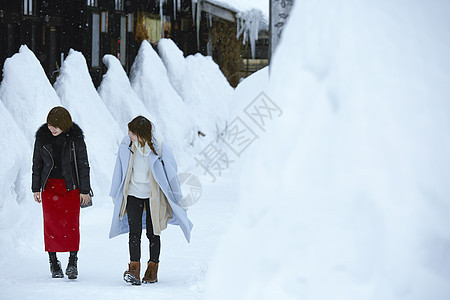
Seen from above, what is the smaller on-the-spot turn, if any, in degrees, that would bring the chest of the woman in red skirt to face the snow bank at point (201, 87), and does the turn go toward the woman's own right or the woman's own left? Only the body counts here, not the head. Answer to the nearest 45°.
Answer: approximately 180°

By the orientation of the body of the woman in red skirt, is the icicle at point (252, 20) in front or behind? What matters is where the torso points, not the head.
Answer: behind

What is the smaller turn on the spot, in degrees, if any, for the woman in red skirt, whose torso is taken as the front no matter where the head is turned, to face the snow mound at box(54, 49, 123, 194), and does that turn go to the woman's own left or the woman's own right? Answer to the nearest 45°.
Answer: approximately 180°

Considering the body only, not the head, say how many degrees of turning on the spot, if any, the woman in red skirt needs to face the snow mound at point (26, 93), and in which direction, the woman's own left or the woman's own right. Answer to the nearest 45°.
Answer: approximately 180°

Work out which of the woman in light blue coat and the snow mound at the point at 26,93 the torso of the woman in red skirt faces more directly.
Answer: the woman in light blue coat

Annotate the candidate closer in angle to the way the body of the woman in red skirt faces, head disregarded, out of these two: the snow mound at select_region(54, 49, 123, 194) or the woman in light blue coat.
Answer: the woman in light blue coat

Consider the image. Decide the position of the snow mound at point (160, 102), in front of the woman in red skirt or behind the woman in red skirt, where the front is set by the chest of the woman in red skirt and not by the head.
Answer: behind

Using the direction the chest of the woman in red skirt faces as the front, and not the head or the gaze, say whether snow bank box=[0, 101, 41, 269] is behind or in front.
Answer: behind

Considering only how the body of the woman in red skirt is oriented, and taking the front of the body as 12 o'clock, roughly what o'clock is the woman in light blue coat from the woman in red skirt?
The woman in light blue coat is roughly at 10 o'clock from the woman in red skirt.

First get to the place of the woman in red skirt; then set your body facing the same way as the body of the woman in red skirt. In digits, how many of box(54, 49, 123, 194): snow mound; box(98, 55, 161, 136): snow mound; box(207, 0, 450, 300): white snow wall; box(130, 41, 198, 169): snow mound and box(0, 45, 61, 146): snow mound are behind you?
4

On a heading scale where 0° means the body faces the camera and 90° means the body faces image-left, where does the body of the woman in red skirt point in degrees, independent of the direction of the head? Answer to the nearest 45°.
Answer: approximately 0°

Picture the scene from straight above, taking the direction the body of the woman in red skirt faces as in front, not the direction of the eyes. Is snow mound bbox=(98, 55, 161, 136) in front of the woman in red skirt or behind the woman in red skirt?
behind
